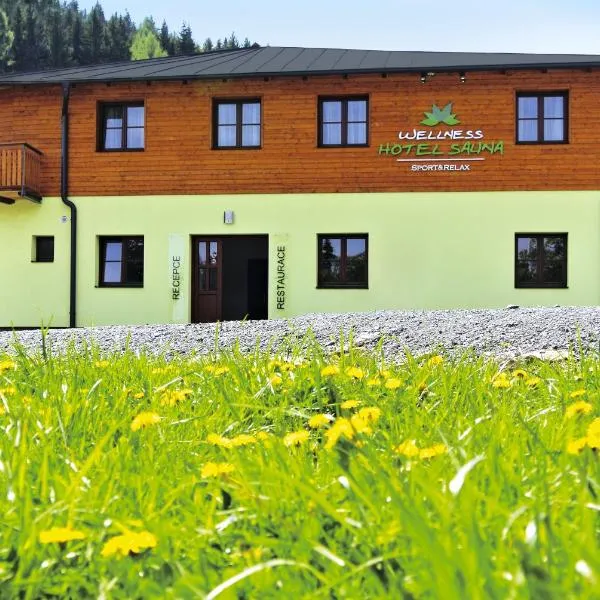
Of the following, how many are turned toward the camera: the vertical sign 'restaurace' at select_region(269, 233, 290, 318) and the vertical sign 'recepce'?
2

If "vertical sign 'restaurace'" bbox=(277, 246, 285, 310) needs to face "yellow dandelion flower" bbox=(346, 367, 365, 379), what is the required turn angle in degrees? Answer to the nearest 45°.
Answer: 0° — it already faces it

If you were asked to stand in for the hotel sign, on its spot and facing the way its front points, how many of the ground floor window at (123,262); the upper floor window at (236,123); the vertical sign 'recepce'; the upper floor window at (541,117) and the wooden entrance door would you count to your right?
4

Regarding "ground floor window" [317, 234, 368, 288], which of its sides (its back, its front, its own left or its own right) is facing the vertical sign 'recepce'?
right

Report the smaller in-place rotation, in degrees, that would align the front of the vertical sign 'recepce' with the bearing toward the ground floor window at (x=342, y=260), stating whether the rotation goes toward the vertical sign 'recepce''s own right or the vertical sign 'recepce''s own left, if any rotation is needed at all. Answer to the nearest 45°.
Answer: approximately 90° to the vertical sign 'recepce''s own left
